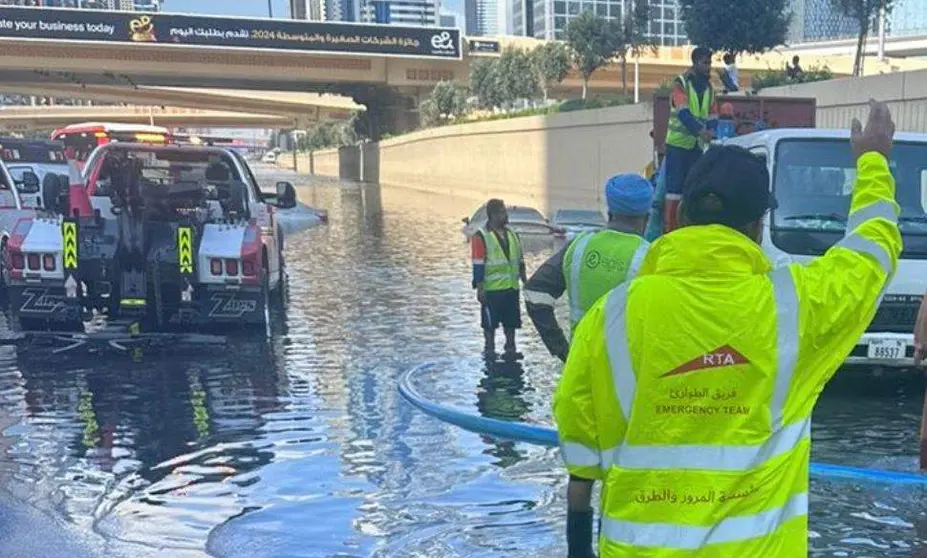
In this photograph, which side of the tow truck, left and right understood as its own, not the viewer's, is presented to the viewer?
back

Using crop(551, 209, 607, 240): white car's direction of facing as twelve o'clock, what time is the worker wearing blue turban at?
The worker wearing blue turban is roughly at 6 o'clock from the white car.

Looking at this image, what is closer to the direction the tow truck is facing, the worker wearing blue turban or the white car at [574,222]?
the white car

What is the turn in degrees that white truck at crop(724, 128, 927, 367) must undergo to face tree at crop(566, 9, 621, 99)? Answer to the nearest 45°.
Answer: approximately 180°

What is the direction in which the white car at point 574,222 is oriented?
away from the camera

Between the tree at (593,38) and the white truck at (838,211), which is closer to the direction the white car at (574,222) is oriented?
the tree

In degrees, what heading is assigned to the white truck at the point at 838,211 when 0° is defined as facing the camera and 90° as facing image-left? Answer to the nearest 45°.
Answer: approximately 0°

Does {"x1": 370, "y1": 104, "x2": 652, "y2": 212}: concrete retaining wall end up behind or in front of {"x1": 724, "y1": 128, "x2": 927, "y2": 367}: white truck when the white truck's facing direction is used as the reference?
behind

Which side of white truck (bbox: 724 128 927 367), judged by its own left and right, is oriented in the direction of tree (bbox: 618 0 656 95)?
back

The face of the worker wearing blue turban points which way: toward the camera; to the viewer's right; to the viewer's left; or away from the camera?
away from the camera

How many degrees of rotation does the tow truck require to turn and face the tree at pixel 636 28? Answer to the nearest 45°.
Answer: approximately 45° to its right

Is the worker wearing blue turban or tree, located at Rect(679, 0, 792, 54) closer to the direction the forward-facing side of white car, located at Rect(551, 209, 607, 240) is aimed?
the tree
